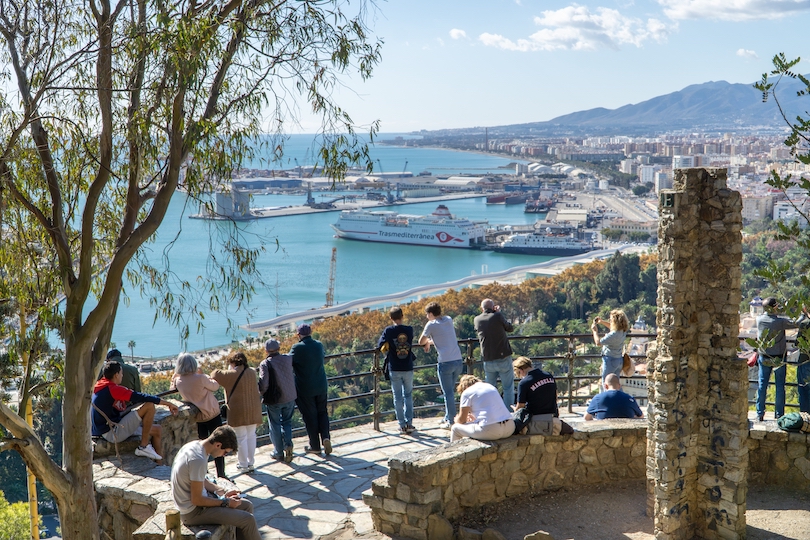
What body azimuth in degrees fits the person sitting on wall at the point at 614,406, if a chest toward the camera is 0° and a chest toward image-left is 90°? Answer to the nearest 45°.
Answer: approximately 180°

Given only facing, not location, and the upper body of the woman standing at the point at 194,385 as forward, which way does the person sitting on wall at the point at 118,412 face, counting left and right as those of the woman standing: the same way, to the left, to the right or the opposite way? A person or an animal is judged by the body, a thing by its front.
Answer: to the right

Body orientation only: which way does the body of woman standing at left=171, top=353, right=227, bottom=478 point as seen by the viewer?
away from the camera

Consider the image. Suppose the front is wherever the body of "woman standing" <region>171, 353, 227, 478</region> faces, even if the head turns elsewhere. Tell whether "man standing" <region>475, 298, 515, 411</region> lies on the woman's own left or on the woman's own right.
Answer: on the woman's own right

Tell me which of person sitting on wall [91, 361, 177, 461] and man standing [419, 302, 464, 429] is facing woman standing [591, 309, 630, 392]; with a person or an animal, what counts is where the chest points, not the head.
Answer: the person sitting on wall

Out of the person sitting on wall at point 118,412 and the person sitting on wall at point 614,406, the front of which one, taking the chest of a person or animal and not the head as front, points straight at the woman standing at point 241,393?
the person sitting on wall at point 118,412

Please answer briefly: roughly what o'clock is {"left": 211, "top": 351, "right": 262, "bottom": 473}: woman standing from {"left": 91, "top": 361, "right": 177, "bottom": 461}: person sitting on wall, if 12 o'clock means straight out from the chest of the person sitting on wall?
The woman standing is roughly at 12 o'clock from the person sitting on wall.

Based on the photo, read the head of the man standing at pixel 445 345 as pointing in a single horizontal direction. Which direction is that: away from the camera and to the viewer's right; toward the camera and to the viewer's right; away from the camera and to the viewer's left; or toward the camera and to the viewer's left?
away from the camera and to the viewer's left

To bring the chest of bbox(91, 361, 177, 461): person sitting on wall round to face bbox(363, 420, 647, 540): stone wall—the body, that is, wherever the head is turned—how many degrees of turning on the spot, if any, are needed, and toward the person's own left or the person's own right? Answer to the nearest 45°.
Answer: approximately 45° to the person's own right

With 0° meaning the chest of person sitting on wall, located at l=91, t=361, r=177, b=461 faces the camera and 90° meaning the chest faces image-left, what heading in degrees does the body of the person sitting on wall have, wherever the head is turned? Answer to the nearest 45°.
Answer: approximately 270°

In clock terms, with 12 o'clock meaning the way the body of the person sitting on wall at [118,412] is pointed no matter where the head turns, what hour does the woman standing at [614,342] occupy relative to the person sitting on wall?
The woman standing is roughly at 12 o'clock from the person sitting on wall.
